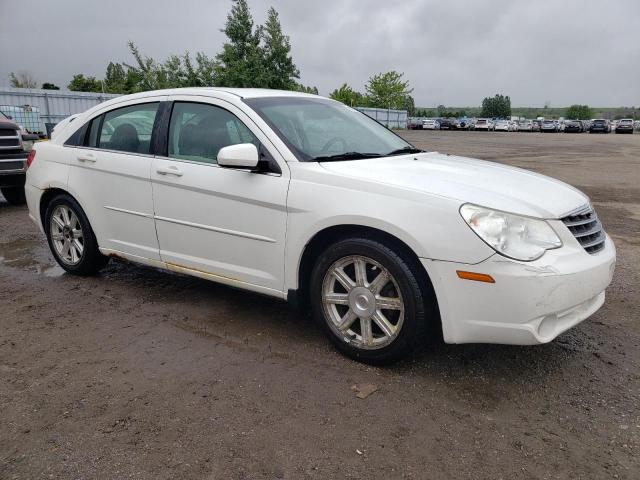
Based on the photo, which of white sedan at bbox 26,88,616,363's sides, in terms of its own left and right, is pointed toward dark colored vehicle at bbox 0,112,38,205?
back

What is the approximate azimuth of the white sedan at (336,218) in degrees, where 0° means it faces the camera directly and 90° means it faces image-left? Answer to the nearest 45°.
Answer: approximately 315°

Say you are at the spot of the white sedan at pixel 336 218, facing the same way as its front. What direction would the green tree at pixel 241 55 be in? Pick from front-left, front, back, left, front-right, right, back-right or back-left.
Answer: back-left

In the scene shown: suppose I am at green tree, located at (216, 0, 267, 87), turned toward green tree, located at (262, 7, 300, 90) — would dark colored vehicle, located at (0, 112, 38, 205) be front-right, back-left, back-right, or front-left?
back-right

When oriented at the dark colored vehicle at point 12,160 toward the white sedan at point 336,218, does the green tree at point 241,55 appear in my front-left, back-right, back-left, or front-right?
back-left

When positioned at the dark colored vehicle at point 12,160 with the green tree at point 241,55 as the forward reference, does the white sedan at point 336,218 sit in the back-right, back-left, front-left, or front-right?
back-right

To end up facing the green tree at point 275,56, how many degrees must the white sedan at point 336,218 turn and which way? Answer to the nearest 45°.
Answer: approximately 135° to its left
